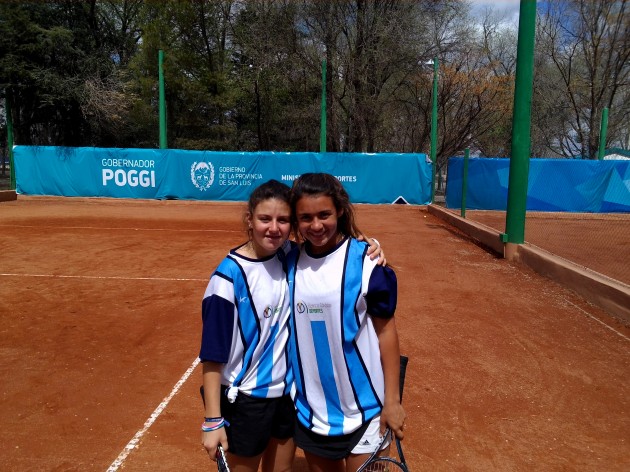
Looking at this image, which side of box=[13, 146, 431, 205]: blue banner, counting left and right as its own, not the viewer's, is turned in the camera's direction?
front

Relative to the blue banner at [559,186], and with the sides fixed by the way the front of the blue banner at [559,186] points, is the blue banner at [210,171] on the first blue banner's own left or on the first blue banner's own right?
on the first blue banner's own right

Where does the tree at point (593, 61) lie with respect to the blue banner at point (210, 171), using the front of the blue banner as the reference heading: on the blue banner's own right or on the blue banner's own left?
on the blue banner's own left

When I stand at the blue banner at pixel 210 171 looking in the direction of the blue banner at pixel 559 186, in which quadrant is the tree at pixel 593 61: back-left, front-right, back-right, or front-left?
front-left

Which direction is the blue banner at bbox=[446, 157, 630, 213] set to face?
toward the camera

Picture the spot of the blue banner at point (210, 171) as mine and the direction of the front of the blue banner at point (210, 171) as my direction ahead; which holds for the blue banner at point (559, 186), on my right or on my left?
on my left

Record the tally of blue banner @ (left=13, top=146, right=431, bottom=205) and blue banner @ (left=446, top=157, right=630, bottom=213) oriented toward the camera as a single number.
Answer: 2

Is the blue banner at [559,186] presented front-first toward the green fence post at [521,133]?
yes

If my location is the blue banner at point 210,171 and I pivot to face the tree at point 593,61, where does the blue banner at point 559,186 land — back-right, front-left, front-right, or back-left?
front-right

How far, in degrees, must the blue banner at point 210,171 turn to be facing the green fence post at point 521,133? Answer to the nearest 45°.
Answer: approximately 45° to its left

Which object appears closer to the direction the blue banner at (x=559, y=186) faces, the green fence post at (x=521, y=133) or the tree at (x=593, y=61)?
the green fence post

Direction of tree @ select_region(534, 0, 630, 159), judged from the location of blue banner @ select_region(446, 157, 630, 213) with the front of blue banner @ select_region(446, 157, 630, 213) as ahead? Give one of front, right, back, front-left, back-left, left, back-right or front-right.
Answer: back
